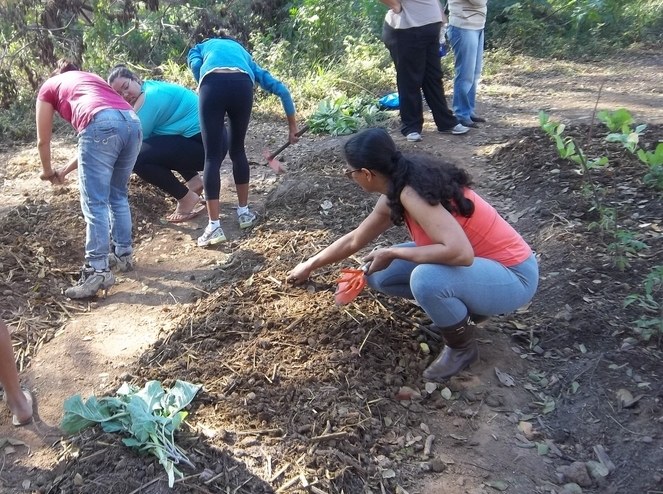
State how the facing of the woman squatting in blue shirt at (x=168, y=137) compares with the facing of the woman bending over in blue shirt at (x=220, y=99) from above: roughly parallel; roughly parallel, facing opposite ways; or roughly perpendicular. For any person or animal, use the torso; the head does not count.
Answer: roughly perpendicular

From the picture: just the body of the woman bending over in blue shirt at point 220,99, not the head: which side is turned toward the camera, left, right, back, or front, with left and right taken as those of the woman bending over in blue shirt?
back

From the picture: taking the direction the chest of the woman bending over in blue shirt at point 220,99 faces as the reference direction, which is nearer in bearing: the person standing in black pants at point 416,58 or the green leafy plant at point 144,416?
the person standing in black pants

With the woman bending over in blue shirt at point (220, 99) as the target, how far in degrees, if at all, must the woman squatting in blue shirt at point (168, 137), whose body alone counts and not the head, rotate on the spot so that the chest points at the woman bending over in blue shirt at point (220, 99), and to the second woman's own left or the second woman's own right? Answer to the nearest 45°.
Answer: approximately 135° to the second woman's own left

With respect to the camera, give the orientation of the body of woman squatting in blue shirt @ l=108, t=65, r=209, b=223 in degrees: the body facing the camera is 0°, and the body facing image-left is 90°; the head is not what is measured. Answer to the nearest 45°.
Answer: approximately 90°

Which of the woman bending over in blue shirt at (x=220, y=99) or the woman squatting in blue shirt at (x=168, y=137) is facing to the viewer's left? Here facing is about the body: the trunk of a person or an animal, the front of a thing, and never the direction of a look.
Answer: the woman squatting in blue shirt at (x=168, y=137)

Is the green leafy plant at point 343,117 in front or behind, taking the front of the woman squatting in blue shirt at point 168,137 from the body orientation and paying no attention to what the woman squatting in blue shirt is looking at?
behind

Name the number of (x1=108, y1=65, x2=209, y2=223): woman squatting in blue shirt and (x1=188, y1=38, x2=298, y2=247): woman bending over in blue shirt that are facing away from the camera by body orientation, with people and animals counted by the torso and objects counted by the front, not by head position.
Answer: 1

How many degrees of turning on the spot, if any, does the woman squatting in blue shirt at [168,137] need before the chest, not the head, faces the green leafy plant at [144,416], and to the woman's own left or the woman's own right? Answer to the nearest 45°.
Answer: approximately 90° to the woman's own left

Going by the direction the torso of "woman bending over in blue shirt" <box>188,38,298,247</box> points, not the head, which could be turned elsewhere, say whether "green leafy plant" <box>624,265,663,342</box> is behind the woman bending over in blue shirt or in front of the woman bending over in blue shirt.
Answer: behind

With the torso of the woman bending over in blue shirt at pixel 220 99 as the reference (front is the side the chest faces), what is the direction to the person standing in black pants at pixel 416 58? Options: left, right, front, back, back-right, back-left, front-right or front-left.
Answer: front-right

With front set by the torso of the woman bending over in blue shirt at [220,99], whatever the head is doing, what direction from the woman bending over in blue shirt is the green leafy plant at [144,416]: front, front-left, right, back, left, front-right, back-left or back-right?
back

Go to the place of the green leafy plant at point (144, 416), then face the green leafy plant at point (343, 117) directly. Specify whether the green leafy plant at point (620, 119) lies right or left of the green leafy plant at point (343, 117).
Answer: right
